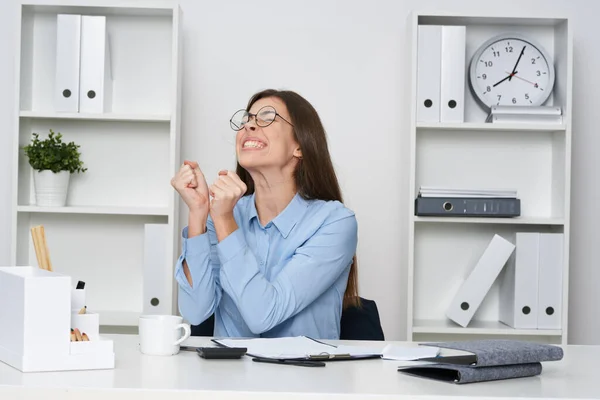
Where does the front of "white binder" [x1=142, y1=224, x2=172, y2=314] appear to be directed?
toward the camera

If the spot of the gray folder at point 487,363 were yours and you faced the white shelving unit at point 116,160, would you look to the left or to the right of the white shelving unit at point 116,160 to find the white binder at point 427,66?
right

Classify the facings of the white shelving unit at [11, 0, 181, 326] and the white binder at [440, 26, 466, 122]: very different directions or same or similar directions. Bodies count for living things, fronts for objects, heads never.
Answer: same or similar directions

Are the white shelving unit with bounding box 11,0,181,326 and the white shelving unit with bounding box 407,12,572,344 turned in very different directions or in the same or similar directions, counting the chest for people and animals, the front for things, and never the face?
same or similar directions

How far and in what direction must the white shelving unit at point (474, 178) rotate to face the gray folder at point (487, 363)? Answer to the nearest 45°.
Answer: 0° — it already faces it

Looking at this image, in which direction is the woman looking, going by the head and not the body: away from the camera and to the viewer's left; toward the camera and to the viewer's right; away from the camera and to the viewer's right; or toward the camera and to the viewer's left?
toward the camera and to the viewer's left

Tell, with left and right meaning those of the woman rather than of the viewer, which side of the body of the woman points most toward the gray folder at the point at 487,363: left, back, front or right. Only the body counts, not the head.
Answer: left

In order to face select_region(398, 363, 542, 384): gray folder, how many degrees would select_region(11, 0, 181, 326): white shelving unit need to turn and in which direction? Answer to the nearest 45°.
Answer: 0° — it already faces it

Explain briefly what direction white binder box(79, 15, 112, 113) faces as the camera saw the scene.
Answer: facing the viewer

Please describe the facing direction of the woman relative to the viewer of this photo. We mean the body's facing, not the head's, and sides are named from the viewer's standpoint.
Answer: facing the viewer and to the left of the viewer

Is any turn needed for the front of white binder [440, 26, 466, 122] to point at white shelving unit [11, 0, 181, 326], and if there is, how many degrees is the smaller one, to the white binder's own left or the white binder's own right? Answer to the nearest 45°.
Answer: approximately 90° to the white binder's own right

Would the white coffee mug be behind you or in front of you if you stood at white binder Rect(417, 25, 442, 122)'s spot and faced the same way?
in front

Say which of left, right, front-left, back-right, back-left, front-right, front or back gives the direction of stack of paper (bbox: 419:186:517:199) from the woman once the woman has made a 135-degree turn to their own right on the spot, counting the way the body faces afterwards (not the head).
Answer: front-right

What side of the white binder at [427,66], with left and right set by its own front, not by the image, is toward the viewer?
front

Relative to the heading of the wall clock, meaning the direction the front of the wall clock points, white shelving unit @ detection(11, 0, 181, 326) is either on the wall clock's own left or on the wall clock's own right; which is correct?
on the wall clock's own right

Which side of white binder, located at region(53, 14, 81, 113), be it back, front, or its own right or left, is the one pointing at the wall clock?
left

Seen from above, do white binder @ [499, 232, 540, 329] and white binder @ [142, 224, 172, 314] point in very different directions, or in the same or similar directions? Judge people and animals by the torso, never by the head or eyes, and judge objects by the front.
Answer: same or similar directions

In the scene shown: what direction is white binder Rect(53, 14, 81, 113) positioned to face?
toward the camera
